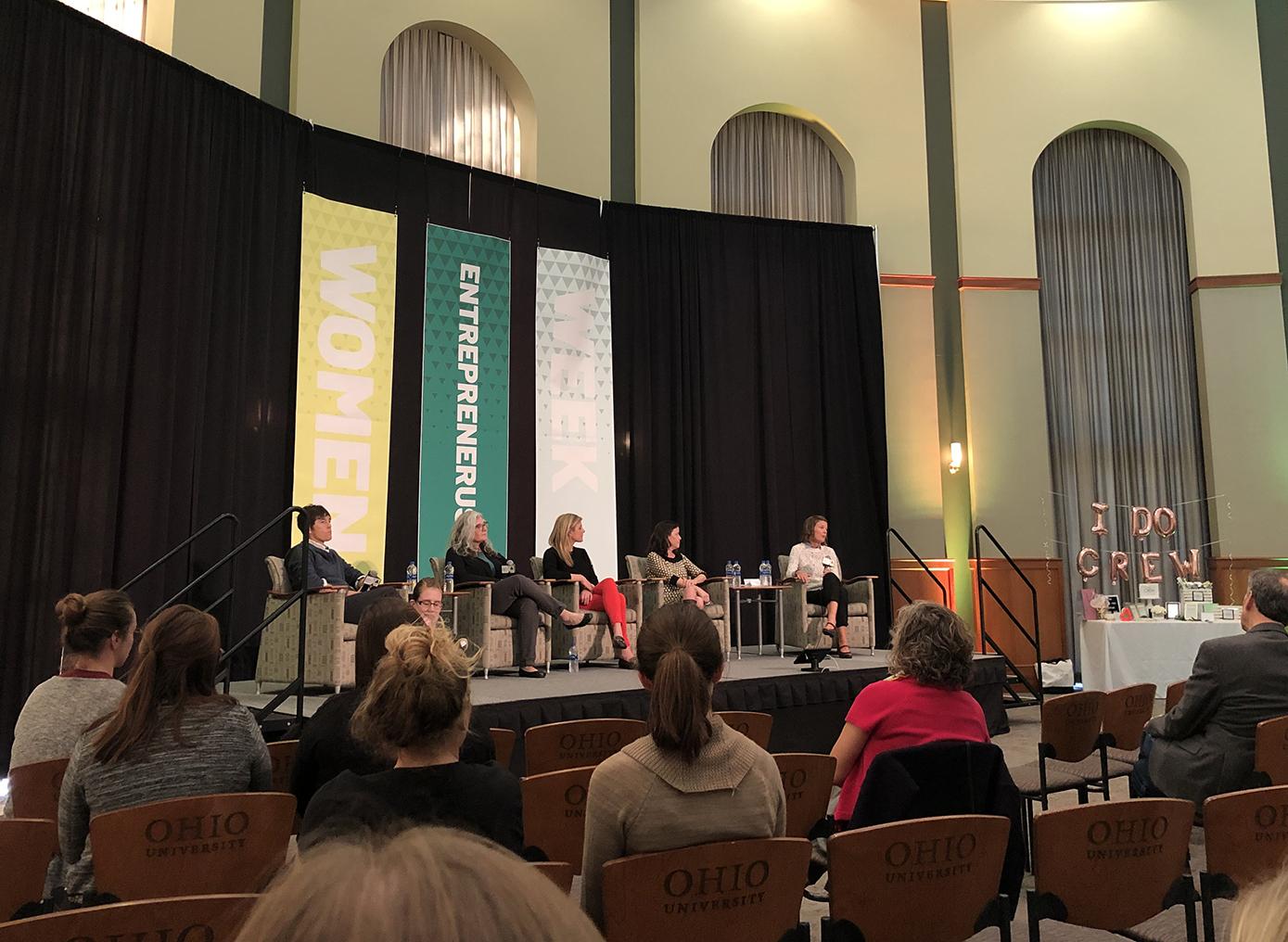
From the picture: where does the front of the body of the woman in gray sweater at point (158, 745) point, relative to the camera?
away from the camera

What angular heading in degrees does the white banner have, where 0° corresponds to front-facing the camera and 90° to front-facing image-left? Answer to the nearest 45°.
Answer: approximately 0°

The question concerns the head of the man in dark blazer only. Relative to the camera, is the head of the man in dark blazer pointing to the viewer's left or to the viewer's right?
to the viewer's left

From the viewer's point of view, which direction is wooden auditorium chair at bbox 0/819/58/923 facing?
away from the camera

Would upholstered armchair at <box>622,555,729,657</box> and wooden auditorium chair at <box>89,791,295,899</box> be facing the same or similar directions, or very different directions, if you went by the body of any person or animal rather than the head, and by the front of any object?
very different directions

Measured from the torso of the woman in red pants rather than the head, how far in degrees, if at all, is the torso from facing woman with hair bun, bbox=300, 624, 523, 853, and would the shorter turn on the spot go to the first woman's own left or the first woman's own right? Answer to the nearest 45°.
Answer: approximately 45° to the first woman's own right

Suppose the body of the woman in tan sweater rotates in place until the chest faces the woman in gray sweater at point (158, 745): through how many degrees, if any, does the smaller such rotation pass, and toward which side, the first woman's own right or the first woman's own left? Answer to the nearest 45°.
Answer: approximately 90° to the first woman's own left

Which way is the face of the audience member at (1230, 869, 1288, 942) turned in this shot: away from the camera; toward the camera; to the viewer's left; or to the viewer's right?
away from the camera

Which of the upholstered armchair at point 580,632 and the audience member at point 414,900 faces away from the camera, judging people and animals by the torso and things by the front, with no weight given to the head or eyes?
the audience member

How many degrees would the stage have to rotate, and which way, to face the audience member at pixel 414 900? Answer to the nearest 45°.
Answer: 0° — it already faces them

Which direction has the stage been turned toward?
toward the camera

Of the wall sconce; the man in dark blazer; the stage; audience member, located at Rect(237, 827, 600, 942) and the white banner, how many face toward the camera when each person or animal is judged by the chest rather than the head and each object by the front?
3

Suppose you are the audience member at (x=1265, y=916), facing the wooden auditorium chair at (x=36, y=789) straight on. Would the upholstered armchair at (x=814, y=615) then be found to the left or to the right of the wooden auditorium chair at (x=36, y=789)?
right

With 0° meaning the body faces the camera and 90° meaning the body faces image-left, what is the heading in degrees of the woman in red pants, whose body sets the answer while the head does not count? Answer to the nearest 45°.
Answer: approximately 315°

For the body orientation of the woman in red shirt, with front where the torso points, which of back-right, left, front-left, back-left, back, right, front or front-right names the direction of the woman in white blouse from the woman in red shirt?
front-right
